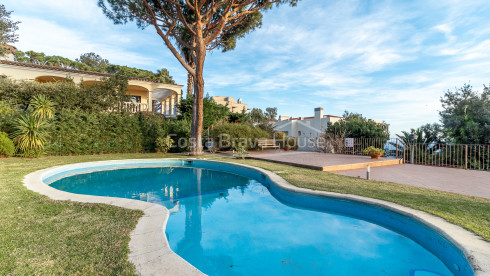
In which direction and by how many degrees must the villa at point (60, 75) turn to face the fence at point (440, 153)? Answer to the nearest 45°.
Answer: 0° — it already faces it

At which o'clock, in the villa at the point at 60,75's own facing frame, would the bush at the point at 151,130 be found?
The bush is roughly at 12 o'clock from the villa.

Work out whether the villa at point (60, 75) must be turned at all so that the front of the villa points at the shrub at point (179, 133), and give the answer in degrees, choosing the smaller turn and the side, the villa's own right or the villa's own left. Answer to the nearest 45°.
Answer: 0° — it already faces it

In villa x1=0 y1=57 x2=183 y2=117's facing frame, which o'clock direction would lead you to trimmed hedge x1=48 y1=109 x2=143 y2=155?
The trimmed hedge is roughly at 1 o'clock from the villa.

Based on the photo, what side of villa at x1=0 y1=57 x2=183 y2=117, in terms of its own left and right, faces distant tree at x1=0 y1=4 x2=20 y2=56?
back

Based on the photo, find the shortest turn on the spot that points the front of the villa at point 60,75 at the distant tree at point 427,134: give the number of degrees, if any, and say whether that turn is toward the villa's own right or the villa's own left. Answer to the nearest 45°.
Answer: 0° — it already faces it

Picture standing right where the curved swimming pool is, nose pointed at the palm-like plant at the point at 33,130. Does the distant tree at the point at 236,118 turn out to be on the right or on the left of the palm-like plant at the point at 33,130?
right

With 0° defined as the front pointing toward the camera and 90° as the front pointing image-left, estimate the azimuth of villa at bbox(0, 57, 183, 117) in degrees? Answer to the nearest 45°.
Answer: approximately 315°

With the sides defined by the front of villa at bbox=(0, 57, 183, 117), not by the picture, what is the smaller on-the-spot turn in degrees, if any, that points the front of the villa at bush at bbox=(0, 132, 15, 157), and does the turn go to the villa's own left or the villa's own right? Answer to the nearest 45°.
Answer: approximately 45° to the villa's own right

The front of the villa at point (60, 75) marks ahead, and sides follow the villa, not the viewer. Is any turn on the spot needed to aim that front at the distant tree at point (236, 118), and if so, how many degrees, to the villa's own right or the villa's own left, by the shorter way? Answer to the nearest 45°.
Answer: approximately 45° to the villa's own left
